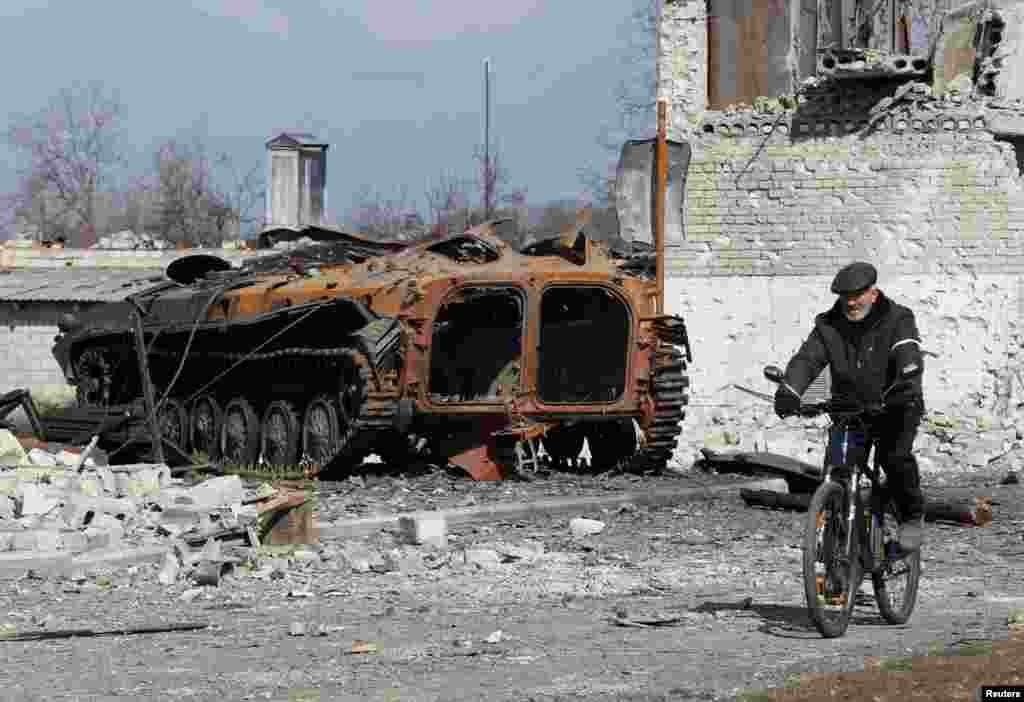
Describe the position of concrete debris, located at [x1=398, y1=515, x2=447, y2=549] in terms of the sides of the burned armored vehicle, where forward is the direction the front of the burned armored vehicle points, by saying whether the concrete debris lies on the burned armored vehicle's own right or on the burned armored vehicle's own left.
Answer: on the burned armored vehicle's own left

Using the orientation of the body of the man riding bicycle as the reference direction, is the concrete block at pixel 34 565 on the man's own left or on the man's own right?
on the man's own right

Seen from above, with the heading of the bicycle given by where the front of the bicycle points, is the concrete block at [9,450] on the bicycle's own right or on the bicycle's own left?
on the bicycle's own right

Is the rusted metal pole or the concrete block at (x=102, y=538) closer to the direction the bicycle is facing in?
the concrete block

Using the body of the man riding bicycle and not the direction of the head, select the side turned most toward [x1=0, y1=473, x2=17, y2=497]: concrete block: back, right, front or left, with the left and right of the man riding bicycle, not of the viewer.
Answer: right

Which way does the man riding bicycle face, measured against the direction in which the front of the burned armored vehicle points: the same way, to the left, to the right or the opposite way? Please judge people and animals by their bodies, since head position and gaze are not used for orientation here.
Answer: to the left

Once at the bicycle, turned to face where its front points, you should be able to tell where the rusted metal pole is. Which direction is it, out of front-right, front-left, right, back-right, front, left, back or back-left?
back-right

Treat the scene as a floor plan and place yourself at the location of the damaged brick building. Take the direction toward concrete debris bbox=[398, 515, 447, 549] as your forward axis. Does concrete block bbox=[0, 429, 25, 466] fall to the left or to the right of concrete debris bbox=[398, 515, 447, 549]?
right

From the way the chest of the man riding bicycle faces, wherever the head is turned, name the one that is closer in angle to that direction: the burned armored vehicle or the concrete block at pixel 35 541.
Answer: the concrete block

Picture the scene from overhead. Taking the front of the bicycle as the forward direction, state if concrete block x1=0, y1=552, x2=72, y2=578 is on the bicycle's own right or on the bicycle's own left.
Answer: on the bicycle's own right
